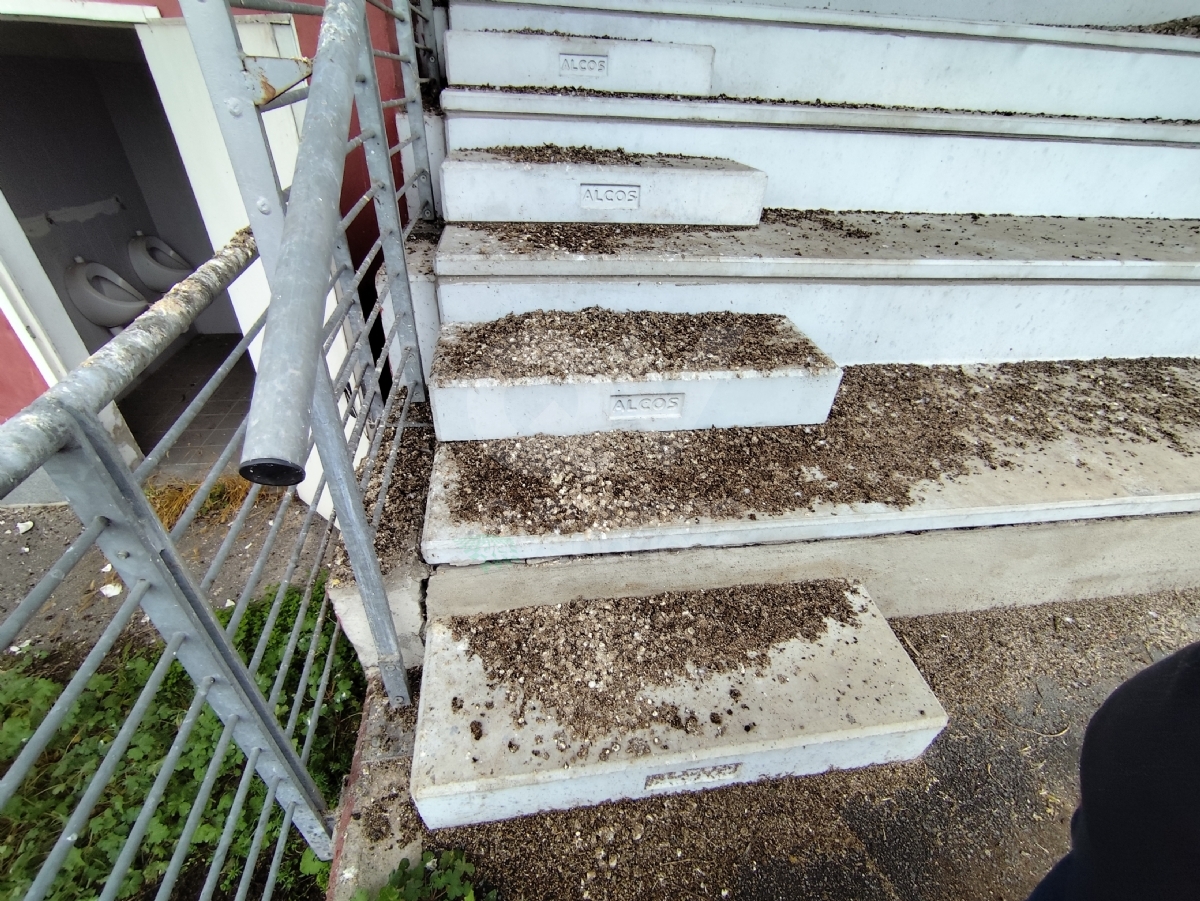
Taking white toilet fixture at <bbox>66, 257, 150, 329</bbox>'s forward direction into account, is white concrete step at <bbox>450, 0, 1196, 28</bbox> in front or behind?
in front

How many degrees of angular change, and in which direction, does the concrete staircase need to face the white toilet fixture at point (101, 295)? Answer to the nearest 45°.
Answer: approximately 90° to its right

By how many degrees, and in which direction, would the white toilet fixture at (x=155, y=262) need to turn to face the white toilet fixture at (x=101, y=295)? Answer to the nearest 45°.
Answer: approximately 90° to its right

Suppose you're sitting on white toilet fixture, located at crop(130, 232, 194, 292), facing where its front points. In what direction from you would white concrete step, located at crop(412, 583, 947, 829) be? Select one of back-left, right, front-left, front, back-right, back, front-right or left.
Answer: front-right

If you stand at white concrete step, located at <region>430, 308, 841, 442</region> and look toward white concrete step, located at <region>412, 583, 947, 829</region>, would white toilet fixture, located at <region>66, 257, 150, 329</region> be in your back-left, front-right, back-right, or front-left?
back-right

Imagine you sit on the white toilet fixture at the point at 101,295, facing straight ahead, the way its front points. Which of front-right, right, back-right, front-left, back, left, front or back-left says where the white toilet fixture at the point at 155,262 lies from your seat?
left

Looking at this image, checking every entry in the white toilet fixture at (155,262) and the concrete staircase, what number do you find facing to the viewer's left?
0

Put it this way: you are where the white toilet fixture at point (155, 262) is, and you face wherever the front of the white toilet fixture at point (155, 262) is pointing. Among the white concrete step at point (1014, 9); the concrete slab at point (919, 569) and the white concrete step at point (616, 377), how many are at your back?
0

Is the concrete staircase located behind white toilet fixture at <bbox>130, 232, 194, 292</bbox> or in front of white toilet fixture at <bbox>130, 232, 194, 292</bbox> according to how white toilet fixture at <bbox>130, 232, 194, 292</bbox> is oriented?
in front

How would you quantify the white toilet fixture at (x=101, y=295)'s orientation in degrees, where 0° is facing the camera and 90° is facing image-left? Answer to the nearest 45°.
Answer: approximately 315°

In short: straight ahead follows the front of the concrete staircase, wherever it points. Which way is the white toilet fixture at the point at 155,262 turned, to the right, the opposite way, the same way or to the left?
to the left

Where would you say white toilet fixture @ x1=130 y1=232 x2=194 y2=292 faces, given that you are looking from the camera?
facing the viewer and to the right of the viewer

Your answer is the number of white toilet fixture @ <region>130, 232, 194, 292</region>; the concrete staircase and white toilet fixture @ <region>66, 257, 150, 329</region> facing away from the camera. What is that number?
0

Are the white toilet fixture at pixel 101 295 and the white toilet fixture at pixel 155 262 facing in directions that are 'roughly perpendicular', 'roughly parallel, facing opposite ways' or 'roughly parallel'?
roughly parallel

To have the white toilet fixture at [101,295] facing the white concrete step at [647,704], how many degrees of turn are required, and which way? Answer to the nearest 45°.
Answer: approximately 45° to its right

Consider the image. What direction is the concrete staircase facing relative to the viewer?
toward the camera

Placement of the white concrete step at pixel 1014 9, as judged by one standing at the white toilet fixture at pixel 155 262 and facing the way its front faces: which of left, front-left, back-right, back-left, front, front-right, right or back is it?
front
